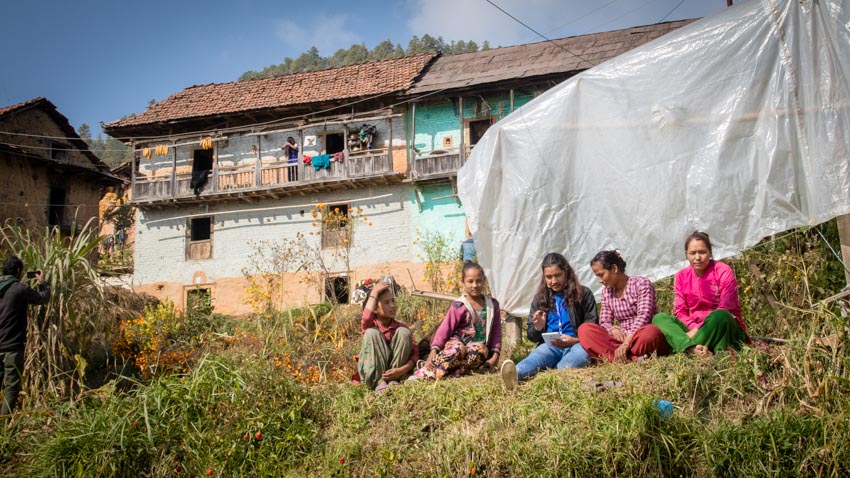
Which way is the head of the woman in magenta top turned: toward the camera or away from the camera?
toward the camera

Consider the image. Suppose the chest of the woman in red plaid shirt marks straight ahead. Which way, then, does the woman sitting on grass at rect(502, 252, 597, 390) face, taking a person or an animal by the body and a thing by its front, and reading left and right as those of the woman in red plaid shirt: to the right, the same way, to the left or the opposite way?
the same way

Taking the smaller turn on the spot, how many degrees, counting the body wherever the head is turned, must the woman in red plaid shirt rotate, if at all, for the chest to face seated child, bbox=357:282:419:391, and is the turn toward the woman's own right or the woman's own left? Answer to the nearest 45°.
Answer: approximately 45° to the woman's own right

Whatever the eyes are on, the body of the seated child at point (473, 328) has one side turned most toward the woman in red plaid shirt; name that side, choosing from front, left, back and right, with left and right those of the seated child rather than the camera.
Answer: left

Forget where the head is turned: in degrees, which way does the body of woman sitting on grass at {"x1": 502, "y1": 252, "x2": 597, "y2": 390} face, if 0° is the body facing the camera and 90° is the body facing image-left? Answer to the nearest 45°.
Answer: approximately 45°

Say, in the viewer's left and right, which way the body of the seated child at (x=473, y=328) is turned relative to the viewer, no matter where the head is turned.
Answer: facing the viewer

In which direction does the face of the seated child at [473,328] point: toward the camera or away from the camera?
toward the camera

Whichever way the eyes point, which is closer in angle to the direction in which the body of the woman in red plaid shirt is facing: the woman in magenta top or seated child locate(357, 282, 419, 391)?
the seated child

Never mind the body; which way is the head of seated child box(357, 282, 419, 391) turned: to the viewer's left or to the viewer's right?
to the viewer's right

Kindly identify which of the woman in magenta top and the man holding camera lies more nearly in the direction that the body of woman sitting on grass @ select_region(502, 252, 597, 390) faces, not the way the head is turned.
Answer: the man holding camera

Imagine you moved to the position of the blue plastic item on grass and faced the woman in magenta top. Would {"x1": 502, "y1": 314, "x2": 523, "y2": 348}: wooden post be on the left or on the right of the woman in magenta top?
left

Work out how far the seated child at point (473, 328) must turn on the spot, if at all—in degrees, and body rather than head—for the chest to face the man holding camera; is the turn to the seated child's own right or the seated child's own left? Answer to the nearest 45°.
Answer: approximately 90° to the seated child's own right

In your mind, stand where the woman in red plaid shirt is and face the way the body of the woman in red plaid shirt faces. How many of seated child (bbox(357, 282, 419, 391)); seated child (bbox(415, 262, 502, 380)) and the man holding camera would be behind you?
0

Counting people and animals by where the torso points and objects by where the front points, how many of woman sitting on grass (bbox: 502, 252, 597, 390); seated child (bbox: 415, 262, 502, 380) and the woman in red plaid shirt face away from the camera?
0

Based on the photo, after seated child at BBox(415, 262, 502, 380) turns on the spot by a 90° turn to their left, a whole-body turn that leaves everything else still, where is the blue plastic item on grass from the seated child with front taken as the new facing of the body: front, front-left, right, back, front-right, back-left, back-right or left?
front-right

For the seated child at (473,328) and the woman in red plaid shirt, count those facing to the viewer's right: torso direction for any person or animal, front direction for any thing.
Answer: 0

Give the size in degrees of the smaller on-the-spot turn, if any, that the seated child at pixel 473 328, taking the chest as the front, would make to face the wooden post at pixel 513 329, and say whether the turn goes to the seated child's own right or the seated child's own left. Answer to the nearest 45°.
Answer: approximately 135° to the seated child's own left

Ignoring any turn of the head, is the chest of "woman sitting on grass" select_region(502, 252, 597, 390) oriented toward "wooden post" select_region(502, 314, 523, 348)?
no

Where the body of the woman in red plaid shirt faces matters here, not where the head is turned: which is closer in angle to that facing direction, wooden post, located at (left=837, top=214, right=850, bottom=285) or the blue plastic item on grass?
the blue plastic item on grass
